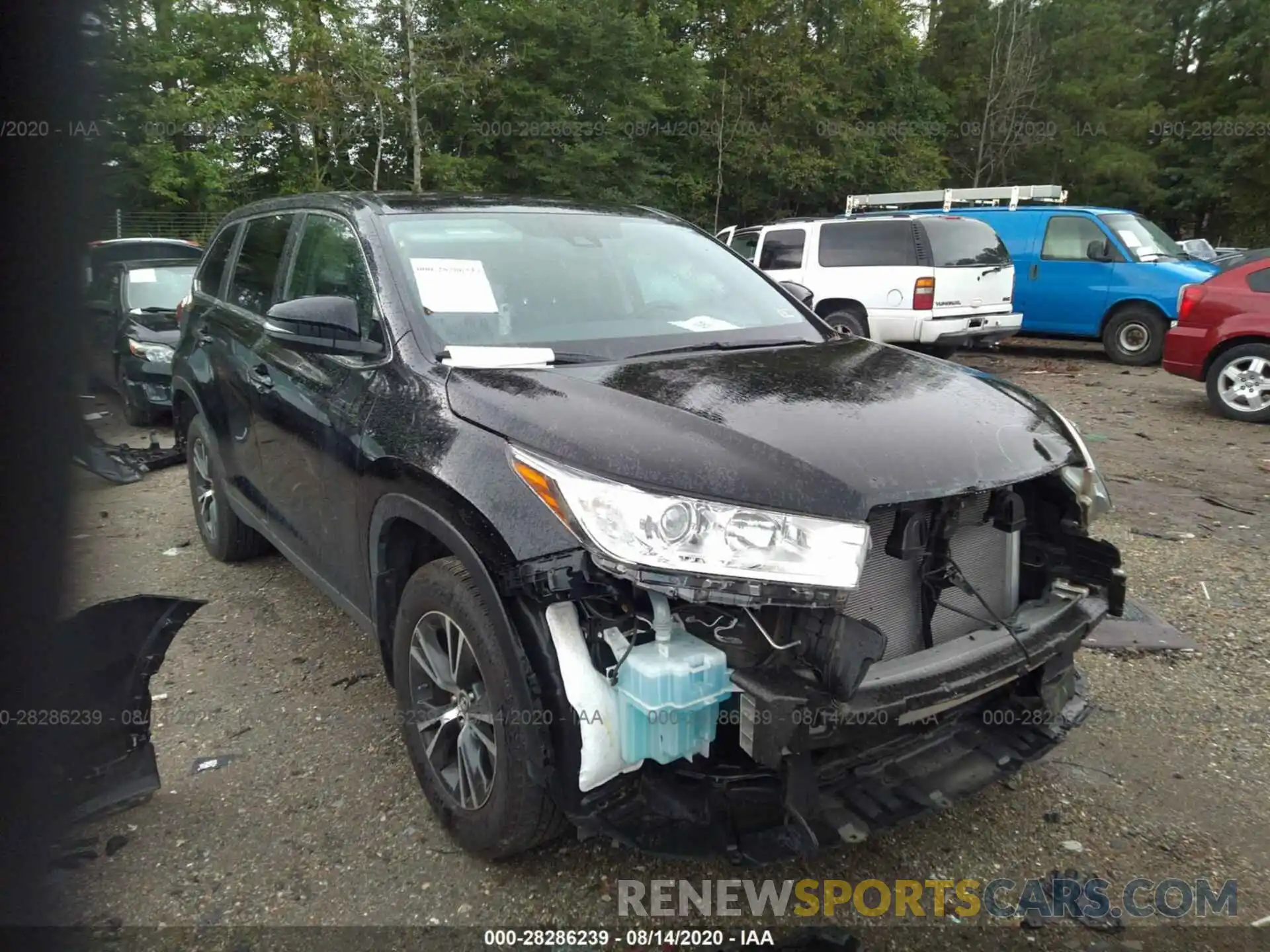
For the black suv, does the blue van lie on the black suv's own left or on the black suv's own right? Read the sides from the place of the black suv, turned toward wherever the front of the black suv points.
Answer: on the black suv's own left

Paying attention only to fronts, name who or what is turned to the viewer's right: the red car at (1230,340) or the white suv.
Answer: the red car

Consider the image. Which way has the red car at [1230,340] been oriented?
to the viewer's right

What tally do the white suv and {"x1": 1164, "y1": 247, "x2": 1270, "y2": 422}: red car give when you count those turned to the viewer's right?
1

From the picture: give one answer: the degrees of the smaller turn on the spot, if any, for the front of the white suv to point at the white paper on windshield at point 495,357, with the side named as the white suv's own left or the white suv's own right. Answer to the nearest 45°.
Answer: approximately 135° to the white suv's own left

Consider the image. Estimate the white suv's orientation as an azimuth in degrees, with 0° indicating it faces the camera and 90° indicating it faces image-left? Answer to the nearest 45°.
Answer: approximately 135°

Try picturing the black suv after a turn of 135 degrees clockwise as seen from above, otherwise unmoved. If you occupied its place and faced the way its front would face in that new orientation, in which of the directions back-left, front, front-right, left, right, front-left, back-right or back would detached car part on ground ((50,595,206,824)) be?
front

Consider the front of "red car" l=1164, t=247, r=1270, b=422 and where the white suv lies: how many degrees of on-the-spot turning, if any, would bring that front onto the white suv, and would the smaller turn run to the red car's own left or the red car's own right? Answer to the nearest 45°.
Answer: approximately 135° to the red car's own left

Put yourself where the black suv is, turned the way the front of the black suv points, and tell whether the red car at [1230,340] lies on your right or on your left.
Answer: on your left
